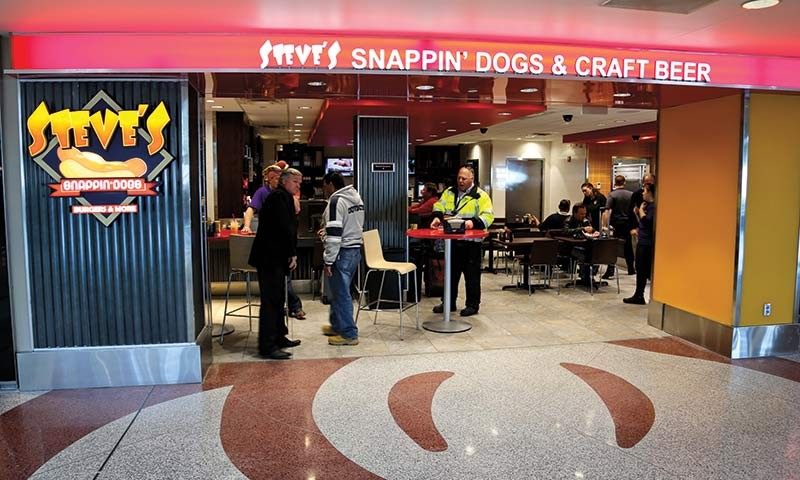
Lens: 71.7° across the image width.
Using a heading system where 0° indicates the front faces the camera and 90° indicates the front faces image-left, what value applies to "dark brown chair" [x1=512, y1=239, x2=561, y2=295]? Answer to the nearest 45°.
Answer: approximately 135°

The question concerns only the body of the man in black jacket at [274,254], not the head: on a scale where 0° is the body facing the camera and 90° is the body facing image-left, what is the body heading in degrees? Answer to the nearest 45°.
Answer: approximately 270°

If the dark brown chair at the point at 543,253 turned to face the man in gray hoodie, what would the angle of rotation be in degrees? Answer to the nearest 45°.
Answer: approximately 90° to its left

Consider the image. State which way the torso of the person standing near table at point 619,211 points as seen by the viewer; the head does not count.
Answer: away from the camera

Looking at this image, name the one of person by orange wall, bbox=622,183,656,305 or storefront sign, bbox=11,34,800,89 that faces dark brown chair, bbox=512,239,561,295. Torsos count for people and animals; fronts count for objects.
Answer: the person by orange wall

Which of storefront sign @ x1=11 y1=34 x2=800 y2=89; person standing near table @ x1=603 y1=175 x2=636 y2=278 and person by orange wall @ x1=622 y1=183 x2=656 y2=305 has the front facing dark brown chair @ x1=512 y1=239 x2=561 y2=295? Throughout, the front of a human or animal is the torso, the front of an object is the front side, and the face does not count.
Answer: person by orange wall @ x1=622 y1=183 x2=656 y2=305

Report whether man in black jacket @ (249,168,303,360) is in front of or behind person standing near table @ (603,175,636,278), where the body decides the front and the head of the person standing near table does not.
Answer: behind

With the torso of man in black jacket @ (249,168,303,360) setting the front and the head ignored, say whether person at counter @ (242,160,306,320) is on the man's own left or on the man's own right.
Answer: on the man's own left

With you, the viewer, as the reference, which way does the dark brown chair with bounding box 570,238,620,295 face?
facing away from the viewer and to the left of the viewer

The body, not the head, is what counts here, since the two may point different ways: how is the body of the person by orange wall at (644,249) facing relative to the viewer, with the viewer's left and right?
facing to the left of the viewer

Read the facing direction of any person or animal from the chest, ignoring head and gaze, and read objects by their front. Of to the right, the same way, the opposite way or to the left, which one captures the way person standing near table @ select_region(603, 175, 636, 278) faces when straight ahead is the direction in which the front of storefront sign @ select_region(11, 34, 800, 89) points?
the opposite way

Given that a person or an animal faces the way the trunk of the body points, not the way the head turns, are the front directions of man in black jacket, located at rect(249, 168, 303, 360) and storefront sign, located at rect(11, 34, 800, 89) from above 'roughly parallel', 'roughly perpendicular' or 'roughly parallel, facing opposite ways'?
roughly perpendicular

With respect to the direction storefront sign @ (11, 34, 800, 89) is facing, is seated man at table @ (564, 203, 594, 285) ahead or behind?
behind
